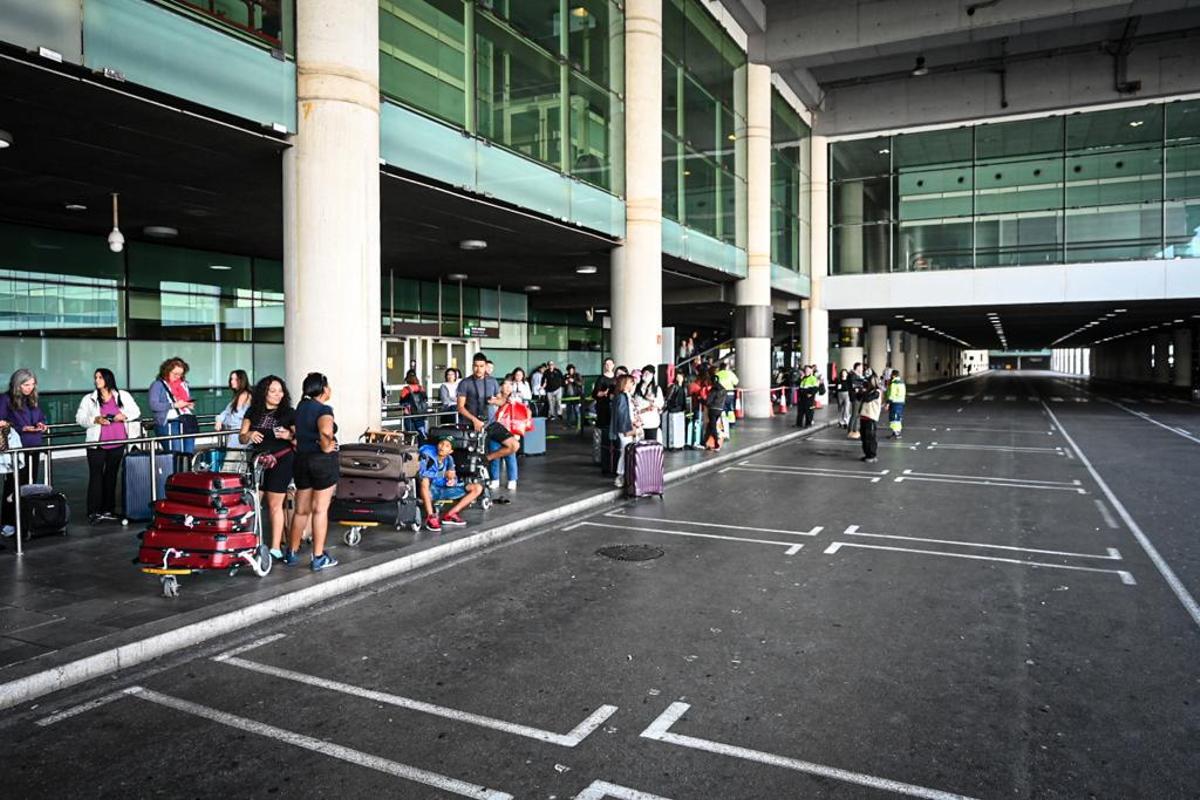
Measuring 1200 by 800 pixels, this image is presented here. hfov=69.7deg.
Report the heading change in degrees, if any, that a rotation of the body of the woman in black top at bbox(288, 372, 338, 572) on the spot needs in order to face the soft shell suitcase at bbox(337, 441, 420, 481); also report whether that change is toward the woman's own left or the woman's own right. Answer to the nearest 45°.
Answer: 0° — they already face it

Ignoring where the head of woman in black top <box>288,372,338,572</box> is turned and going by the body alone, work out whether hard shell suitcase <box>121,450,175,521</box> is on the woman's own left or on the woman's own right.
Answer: on the woman's own left

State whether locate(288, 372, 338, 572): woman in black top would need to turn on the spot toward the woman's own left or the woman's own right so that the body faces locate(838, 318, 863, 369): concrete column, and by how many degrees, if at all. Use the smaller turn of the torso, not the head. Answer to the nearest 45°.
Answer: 0° — they already face it

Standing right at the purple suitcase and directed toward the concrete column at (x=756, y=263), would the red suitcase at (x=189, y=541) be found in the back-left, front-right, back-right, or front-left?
back-left

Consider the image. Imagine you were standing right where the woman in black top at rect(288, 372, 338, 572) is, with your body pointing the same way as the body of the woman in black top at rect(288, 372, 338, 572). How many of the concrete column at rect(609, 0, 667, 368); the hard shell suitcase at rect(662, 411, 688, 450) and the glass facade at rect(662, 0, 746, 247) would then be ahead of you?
3

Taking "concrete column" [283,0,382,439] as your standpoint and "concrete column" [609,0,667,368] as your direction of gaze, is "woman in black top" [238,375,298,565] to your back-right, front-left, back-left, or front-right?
back-right
